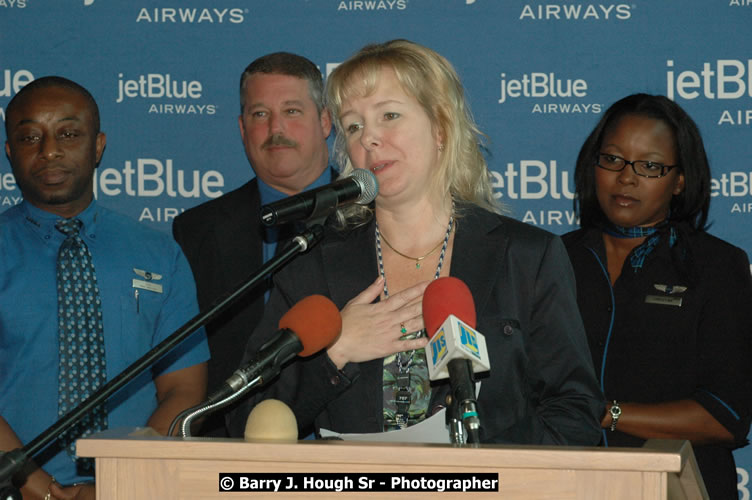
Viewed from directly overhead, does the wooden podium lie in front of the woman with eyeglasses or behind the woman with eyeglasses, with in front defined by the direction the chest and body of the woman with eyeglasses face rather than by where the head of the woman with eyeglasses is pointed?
in front

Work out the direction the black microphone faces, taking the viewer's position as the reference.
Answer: facing away from the viewer and to the right of the viewer

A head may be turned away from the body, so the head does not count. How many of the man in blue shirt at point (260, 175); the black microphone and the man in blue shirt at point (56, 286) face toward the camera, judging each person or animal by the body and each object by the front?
2

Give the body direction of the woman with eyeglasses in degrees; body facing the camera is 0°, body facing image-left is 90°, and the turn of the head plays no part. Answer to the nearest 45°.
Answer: approximately 45°

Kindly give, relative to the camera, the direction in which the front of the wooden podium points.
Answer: facing the viewer

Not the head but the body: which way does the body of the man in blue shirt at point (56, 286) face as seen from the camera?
toward the camera

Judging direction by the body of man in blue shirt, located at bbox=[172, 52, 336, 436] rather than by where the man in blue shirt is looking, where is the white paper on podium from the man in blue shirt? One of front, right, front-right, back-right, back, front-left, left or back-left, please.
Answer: front

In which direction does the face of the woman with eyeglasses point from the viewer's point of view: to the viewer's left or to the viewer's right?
to the viewer's left

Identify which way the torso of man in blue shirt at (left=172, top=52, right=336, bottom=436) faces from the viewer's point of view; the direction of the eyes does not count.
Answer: toward the camera

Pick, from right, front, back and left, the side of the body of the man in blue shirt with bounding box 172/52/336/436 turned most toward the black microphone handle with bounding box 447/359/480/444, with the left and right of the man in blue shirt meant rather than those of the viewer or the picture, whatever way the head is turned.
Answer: front
